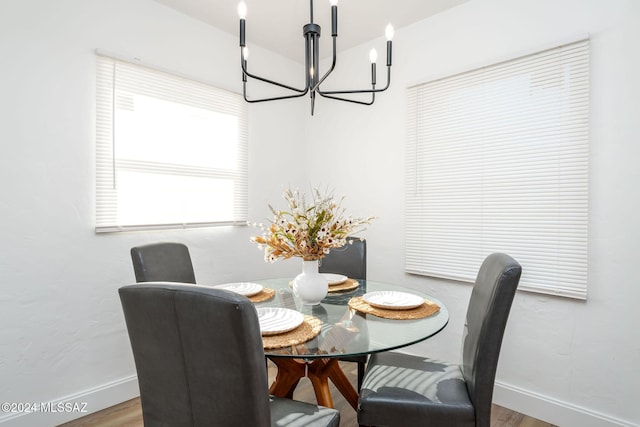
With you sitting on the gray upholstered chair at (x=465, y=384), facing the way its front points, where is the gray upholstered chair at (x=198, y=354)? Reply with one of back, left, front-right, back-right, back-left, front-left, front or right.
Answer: front-left

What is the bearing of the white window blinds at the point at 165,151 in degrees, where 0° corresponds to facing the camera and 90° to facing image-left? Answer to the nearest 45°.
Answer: approximately 315°

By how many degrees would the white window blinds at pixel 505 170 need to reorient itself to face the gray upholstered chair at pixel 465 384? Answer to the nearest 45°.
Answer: approximately 45° to its left

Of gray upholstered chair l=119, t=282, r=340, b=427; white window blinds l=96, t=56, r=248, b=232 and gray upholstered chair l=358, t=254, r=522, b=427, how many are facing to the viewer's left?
1

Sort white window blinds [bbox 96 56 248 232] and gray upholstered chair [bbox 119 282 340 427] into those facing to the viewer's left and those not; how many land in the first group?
0

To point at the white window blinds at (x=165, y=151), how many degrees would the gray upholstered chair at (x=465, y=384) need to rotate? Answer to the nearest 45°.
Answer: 0° — it already faces it

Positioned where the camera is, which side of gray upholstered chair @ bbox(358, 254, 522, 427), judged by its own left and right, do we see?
left

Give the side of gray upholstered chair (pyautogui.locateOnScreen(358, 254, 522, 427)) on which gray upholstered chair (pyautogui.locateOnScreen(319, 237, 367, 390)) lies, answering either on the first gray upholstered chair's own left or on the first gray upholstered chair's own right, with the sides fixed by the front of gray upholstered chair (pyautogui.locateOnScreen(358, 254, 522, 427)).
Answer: on the first gray upholstered chair's own right

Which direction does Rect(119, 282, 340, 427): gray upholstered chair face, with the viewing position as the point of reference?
facing away from the viewer and to the right of the viewer

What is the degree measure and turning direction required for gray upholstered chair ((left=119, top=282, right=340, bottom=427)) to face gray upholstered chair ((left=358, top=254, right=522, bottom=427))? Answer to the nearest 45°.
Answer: approximately 45° to its right

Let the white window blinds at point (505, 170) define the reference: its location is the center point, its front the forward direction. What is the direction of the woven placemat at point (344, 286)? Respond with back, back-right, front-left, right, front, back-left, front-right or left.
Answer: front

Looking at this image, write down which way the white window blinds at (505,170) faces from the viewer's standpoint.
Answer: facing the viewer and to the left of the viewer

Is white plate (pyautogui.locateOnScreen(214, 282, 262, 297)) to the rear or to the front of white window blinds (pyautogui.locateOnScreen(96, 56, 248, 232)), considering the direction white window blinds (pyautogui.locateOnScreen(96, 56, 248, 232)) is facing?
to the front
